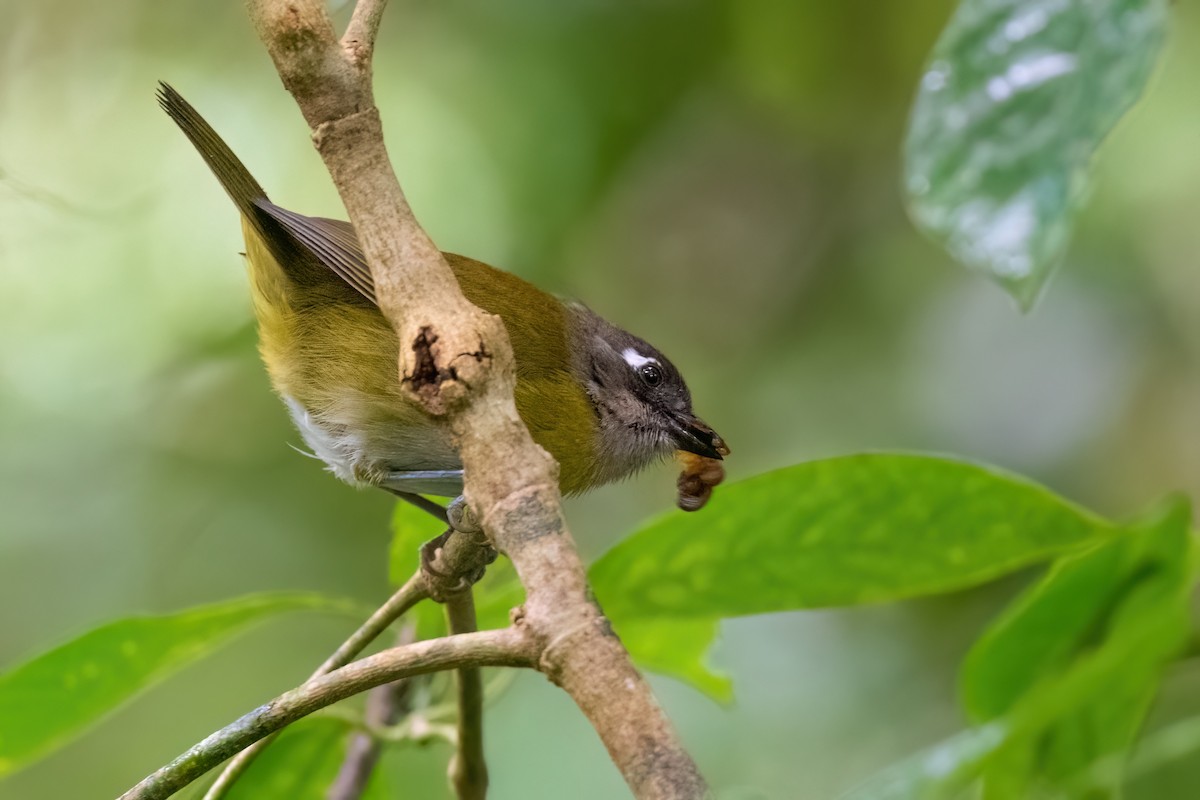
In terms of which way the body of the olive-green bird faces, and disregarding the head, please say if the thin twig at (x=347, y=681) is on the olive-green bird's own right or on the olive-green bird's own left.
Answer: on the olive-green bird's own right

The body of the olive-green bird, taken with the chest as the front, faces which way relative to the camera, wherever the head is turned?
to the viewer's right

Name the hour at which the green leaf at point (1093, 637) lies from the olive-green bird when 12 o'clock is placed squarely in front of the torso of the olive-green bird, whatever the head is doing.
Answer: The green leaf is roughly at 12 o'clock from the olive-green bird.

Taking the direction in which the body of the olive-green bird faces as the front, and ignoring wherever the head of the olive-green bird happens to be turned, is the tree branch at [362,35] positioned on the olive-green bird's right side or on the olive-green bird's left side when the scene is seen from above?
on the olive-green bird's right side
